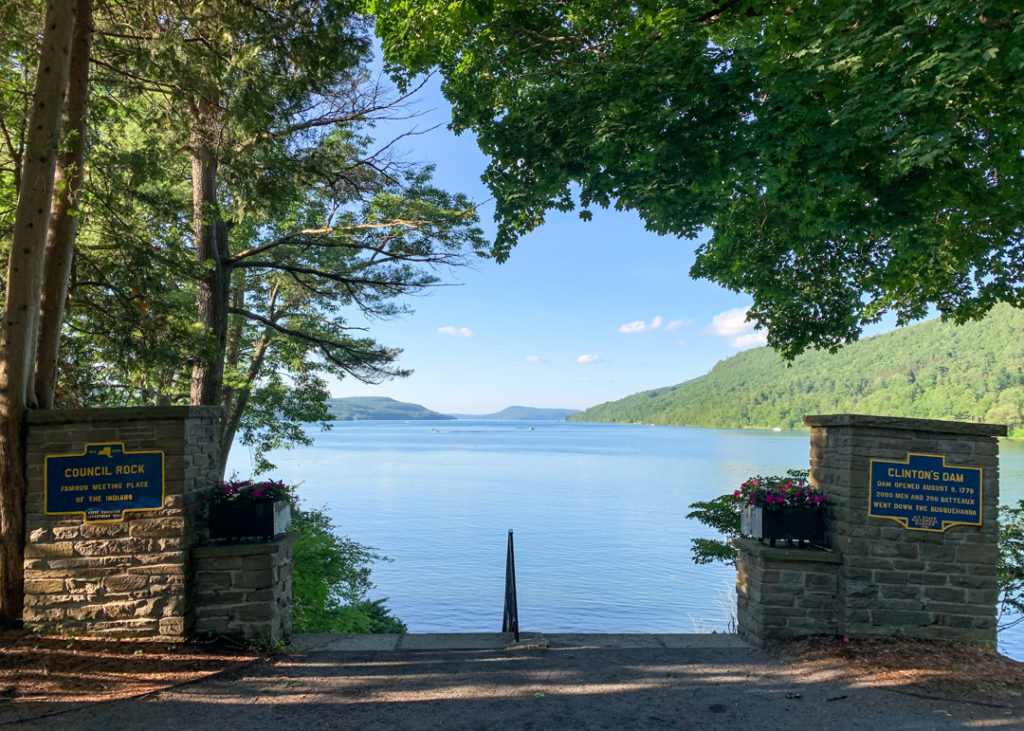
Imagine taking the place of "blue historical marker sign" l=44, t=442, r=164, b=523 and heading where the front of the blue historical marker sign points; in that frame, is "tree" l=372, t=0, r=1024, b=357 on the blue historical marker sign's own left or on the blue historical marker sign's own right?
on the blue historical marker sign's own left

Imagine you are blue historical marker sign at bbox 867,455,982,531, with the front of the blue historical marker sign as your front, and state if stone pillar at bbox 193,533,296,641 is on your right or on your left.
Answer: on your right

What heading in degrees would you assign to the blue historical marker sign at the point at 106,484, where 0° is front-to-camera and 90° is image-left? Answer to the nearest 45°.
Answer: approximately 0°

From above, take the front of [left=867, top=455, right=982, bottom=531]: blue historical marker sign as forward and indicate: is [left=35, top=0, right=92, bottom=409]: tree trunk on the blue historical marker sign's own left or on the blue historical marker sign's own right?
on the blue historical marker sign's own right

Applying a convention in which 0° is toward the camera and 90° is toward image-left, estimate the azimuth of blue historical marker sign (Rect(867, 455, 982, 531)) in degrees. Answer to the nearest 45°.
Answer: approximately 0°

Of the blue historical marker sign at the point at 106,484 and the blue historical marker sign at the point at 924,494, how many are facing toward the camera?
2
